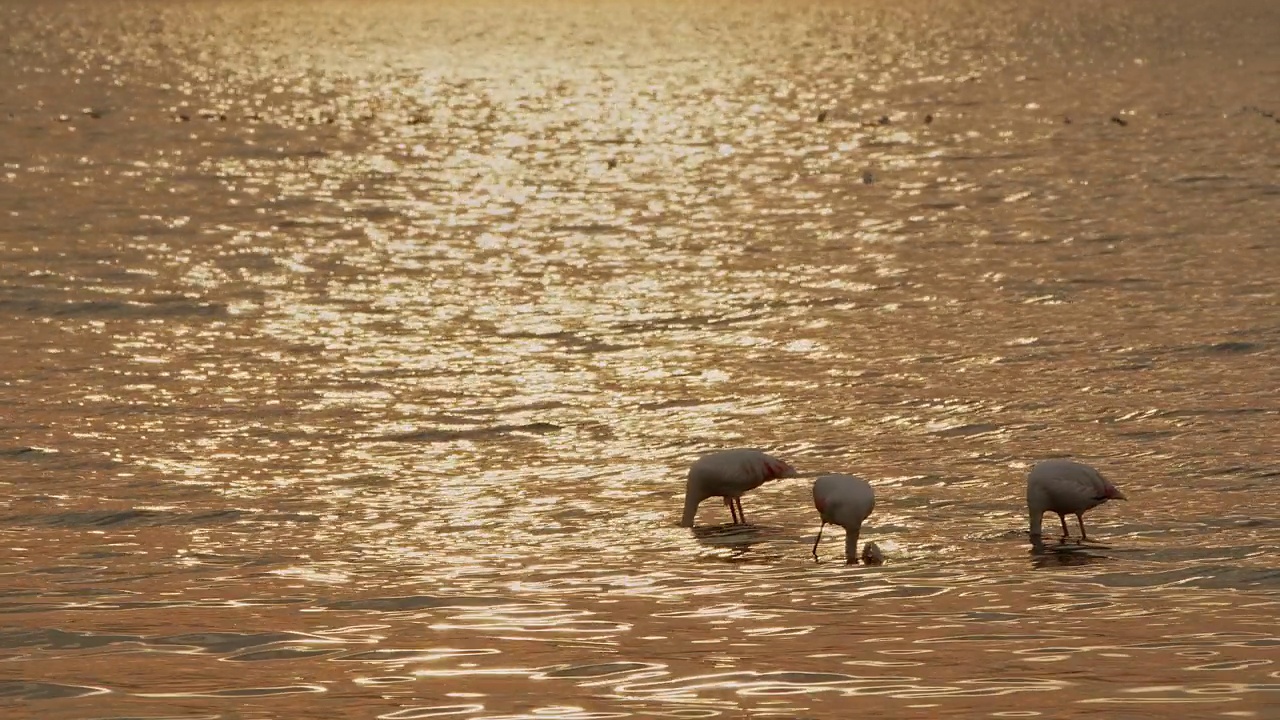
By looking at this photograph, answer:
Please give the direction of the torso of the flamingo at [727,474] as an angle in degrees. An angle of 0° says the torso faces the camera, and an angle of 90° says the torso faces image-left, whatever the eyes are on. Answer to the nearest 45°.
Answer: approximately 90°

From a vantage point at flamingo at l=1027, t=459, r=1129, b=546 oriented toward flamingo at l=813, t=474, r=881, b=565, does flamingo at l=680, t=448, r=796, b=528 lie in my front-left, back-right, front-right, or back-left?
front-right

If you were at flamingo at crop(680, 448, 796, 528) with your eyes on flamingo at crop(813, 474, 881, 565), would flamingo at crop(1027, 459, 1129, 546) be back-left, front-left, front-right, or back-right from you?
front-left

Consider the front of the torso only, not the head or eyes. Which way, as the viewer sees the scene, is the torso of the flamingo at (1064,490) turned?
to the viewer's left

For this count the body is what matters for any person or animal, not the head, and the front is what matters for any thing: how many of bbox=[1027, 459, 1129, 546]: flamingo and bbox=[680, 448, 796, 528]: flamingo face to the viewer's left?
2

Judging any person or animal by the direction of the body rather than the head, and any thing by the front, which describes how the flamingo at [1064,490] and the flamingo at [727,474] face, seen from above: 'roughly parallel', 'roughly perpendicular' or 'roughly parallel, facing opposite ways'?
roughly parallel

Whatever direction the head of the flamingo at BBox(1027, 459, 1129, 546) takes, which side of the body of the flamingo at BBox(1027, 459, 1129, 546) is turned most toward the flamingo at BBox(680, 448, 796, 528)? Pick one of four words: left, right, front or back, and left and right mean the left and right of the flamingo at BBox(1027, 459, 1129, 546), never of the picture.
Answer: front

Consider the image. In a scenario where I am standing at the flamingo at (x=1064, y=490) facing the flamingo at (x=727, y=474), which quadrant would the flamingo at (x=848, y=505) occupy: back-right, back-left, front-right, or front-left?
front-left

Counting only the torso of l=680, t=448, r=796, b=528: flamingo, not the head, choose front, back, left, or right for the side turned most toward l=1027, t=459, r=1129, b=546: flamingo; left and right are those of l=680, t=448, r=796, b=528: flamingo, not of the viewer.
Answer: back

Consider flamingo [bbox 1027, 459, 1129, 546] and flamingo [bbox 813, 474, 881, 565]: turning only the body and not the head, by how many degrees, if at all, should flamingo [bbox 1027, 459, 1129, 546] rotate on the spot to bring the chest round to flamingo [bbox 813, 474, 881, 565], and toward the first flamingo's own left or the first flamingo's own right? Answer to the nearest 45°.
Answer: approximately 45° to the first flamingo's own left

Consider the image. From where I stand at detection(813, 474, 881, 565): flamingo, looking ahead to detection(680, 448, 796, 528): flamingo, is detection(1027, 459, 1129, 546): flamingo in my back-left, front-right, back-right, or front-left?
back-right

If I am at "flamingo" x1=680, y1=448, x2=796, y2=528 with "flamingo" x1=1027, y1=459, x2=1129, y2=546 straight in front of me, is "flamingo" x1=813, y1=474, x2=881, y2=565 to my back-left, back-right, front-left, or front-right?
front-right
